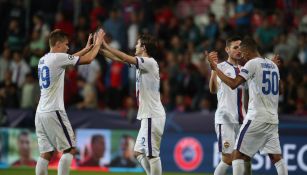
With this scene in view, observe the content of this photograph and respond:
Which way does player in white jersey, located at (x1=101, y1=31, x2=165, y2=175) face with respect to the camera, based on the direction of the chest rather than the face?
to the viewer's left

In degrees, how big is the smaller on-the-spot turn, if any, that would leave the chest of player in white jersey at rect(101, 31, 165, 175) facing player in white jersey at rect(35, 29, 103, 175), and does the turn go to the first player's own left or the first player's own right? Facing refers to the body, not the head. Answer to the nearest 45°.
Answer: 0° — they already face them

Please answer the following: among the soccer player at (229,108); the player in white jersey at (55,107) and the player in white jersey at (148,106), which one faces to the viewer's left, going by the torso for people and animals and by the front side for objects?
the player in white jersey at (148,106)

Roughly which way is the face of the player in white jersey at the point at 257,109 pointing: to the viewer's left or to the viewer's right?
to the viewer's left

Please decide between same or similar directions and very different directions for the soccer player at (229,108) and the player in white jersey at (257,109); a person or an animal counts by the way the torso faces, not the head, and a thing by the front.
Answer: very different directions

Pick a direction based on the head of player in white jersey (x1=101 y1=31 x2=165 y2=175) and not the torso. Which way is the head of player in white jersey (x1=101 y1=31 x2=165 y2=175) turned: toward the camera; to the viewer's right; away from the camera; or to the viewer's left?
to the viewer's left

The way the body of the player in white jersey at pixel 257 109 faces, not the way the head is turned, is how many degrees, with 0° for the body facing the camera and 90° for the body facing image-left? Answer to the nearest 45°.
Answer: approximately 135°

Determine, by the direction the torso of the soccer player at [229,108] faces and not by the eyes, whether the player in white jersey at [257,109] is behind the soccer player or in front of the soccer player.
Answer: in front

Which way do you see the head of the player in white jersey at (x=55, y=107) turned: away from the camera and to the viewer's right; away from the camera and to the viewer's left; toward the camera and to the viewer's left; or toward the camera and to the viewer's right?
away from the camera and to the viewer's right

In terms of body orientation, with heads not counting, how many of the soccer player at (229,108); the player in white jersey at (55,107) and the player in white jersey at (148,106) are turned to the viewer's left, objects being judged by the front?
1

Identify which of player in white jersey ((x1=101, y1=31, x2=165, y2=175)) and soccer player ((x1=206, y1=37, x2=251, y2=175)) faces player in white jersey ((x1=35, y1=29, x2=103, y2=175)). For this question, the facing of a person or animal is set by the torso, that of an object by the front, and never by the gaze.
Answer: player in white jersey ((x1=101, y1=31, x2=165, y2=175))

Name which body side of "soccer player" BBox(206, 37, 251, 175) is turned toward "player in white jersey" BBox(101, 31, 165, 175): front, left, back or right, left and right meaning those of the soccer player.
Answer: right

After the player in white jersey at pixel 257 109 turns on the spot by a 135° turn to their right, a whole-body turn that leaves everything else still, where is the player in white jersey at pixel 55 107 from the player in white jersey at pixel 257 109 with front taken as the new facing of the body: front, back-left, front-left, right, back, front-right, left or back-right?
back
